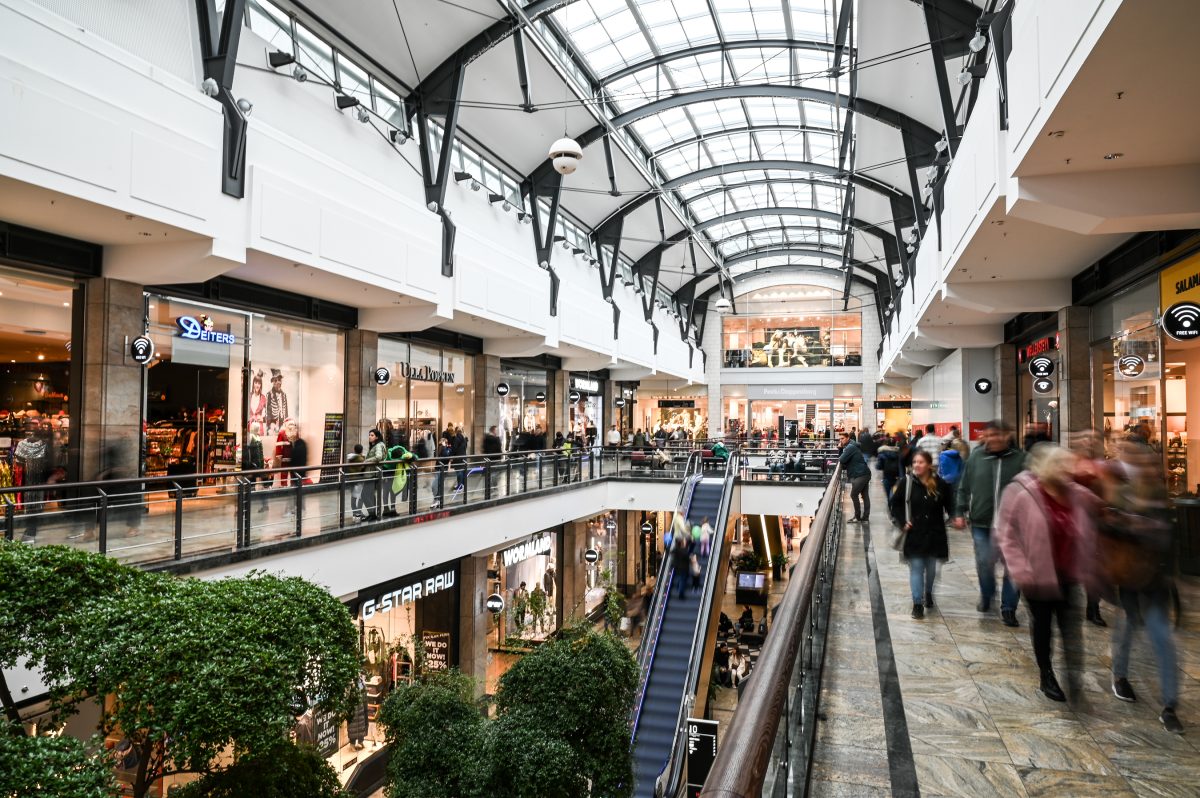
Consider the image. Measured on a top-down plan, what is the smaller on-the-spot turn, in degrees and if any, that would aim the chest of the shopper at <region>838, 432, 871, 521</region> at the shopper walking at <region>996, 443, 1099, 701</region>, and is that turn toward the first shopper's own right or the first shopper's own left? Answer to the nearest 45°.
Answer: approximately 90° to the first shopper's own left

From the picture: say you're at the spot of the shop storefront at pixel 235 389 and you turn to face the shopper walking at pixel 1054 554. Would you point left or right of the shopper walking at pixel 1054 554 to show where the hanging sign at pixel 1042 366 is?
left

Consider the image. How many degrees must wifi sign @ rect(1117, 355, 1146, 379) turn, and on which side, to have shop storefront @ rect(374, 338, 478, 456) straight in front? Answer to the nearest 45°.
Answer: approximately 90° to its right

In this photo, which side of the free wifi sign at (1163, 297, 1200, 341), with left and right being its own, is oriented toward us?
front

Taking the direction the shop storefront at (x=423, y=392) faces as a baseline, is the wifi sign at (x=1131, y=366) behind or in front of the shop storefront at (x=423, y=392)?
in front

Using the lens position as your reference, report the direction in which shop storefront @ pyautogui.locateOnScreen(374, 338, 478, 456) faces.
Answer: facing the viewer and to the right of the viewer

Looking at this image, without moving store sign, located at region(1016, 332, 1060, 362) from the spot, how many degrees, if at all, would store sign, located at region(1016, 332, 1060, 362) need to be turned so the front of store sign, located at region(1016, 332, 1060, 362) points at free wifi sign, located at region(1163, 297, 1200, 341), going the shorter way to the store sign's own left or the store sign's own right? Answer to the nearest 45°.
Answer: approximately 45° to the store sign's own left

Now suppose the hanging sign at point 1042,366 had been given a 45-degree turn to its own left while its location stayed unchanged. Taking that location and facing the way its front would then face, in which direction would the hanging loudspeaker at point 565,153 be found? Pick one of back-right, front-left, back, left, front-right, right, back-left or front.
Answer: right

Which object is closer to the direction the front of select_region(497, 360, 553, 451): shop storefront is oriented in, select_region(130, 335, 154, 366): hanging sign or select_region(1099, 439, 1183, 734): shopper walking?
the shopper walking

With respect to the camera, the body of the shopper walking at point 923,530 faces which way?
toward the camera

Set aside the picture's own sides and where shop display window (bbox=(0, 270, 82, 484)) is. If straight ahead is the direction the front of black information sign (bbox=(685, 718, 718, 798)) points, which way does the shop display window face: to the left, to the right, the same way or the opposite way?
to the left

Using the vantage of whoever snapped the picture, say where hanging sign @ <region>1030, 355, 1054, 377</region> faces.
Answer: facing the viewer
